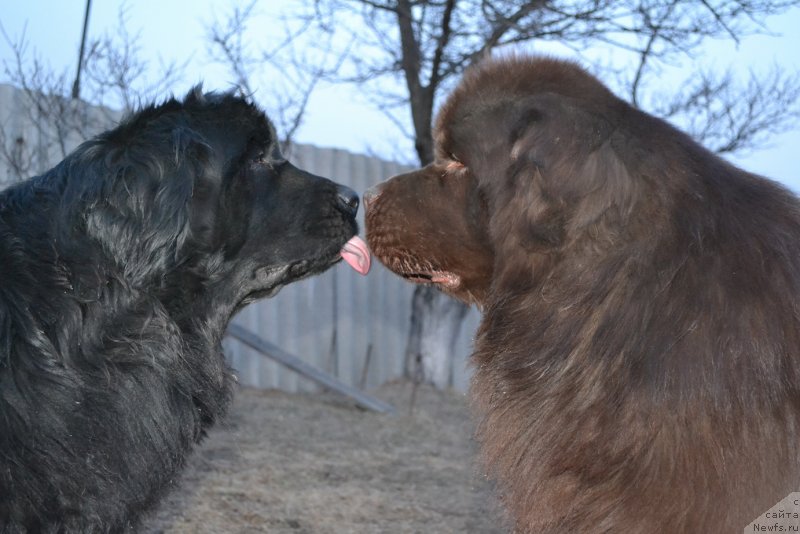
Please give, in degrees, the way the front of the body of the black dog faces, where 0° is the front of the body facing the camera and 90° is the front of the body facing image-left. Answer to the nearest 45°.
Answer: approximately 270°

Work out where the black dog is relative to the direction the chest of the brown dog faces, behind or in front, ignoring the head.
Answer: in front

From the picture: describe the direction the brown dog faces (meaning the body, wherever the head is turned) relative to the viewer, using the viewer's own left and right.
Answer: facing to the left of the viewer

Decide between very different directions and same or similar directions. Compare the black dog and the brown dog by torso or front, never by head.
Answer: very different directions

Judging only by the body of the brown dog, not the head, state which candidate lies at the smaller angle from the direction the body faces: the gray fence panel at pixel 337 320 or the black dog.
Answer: the black dog

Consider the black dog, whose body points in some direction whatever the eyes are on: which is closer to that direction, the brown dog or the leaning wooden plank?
the brown dog

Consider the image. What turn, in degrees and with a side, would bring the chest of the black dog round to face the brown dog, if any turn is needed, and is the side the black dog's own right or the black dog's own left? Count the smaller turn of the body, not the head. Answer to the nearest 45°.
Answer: approximately 45° to the black dog's own right

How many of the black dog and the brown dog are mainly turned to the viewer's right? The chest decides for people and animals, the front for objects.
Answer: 1

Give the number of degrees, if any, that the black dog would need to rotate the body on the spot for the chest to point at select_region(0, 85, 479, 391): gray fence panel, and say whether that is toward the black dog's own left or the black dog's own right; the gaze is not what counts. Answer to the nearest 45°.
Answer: approximately 90° to the black dog's own left
